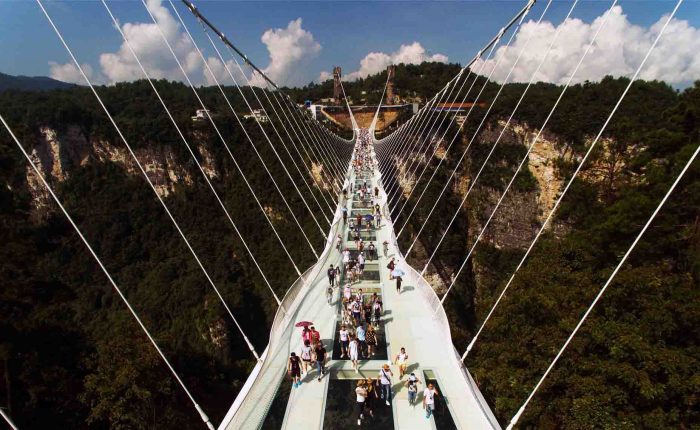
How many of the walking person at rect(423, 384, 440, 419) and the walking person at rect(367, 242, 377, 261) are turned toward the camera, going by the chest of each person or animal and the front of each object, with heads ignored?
2

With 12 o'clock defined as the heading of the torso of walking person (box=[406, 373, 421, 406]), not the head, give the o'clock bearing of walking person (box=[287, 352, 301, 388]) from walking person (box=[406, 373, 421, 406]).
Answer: walking person (box=[287, 352, 301, 388]) is roughly at 3 o'clock from walking person (box=[406, 373, 421, 406]).

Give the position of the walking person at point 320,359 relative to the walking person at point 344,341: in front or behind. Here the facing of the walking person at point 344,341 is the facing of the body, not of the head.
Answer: in front

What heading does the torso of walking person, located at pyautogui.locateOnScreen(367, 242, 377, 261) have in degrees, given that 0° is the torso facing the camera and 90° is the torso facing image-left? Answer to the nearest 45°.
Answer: approximately 0°

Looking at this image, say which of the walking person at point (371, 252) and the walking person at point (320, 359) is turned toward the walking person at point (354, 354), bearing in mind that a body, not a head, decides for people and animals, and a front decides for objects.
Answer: the walking person at point (371, 252)

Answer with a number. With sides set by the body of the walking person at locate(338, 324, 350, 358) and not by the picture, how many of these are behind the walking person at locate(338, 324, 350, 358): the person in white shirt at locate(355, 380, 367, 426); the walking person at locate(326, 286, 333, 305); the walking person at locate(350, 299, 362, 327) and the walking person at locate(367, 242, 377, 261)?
3

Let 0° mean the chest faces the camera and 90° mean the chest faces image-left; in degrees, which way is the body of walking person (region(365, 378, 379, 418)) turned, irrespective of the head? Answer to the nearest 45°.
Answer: approximately 0°

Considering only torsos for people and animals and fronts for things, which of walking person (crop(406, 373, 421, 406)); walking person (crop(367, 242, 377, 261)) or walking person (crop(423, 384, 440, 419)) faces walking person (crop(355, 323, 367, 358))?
walking person (crop(367, 242, 377, 261))
